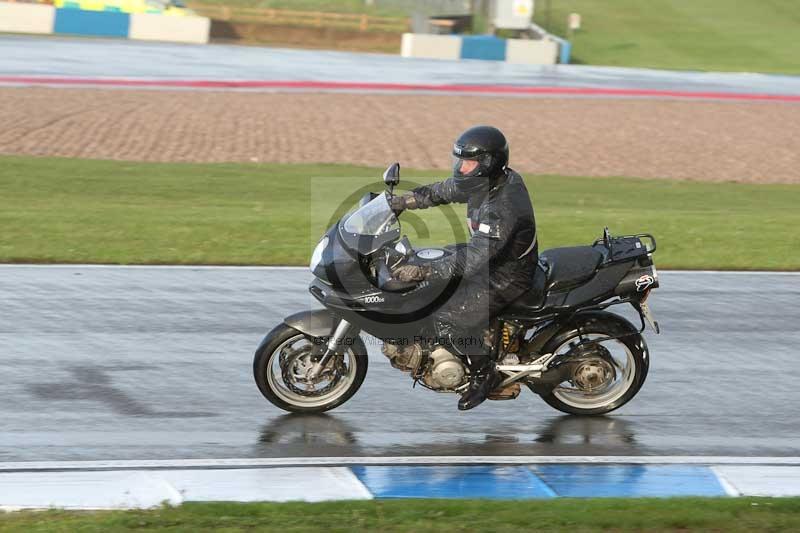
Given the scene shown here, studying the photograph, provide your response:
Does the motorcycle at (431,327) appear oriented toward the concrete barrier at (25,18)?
no

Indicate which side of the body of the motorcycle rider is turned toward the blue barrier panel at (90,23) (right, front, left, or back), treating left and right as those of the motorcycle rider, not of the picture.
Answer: right

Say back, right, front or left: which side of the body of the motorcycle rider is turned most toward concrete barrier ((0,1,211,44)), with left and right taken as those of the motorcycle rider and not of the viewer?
right

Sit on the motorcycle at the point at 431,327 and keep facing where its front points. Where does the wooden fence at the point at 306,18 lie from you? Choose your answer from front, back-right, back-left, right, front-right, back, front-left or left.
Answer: right

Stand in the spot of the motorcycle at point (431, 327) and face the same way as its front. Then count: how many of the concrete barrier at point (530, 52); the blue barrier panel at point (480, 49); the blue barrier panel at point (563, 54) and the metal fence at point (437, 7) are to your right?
4

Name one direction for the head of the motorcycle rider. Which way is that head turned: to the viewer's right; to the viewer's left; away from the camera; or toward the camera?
to the viewer's left

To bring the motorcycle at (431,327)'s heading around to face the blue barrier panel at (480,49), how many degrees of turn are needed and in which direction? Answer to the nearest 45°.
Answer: approximately 90° to its right

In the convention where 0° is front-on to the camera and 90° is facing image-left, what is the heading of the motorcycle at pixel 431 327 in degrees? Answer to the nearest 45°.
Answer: approximately 90°

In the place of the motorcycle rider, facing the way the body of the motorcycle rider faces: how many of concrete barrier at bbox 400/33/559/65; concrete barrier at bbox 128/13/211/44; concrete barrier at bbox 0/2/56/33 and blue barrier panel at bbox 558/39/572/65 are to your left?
0

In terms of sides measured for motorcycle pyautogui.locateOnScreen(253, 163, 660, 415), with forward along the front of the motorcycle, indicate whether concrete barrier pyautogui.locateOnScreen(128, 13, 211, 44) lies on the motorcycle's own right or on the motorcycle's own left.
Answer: on the motorcycle's own right

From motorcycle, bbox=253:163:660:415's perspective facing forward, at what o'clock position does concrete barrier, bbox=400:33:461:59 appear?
The concrete barrier is roughly at 3 o'clock from the motorcycle.

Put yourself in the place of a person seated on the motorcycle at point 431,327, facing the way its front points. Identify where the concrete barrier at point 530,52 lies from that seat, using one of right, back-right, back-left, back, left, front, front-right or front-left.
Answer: right

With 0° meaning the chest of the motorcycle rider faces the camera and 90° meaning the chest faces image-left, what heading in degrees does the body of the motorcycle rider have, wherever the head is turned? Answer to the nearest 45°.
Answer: approximately 90°

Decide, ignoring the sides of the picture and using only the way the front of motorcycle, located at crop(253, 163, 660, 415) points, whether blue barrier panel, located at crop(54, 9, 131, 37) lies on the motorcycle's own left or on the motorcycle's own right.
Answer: on the motorcycle's own right

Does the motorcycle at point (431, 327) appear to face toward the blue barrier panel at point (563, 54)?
no

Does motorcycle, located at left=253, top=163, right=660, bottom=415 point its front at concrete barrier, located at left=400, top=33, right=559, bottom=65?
no

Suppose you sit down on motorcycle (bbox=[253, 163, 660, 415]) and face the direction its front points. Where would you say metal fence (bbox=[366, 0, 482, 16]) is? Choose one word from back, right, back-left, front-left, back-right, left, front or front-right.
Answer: right
